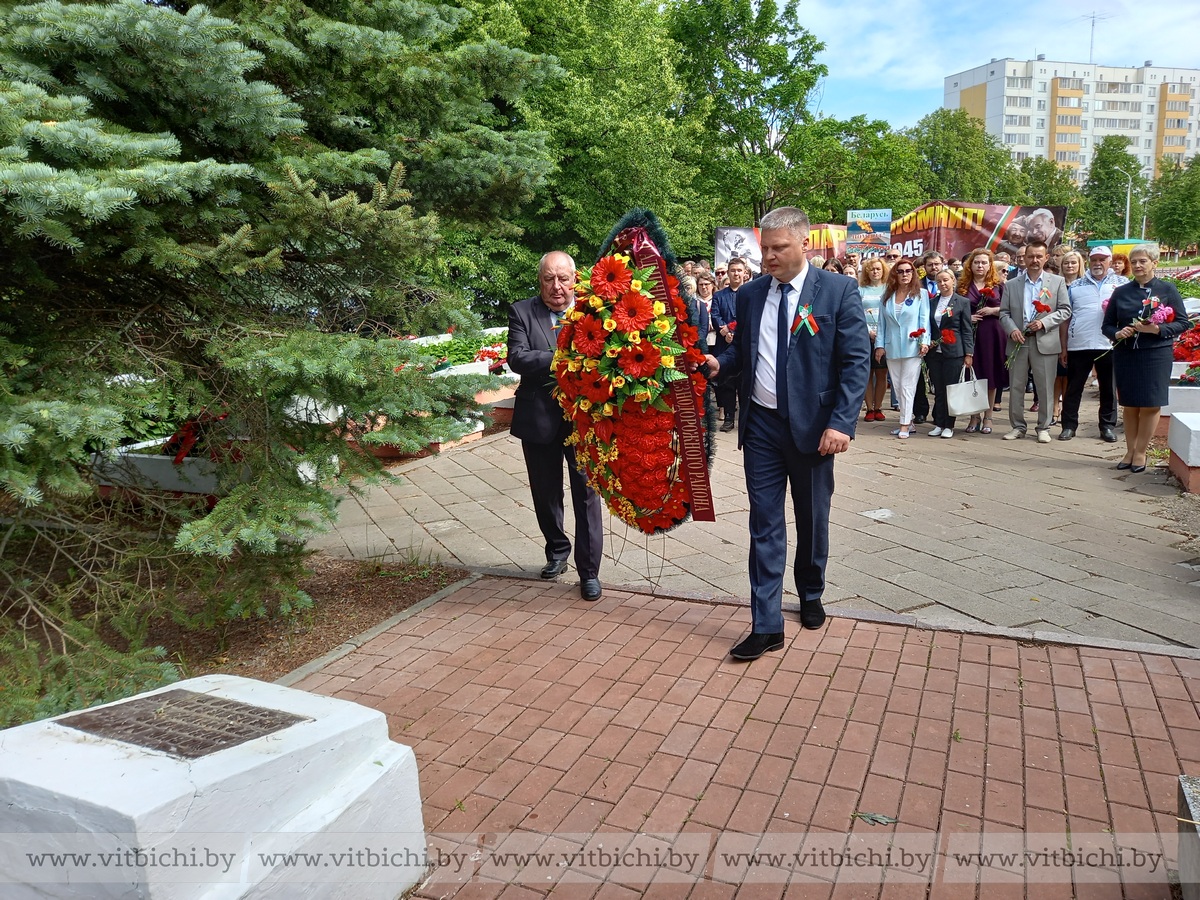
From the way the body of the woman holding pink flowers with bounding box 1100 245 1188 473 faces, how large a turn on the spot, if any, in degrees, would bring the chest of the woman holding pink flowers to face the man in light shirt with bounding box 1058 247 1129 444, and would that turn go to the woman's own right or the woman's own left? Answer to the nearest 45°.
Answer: approximately 135° to the woman's own right

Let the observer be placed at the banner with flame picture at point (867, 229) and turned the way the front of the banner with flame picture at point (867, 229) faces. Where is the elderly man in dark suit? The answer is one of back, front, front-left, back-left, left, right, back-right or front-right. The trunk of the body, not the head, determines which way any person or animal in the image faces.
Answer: front

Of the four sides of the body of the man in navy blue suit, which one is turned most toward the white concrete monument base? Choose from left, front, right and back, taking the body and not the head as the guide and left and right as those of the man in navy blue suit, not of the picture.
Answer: front

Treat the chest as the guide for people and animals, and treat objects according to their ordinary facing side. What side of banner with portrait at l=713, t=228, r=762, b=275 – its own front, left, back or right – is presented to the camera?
front

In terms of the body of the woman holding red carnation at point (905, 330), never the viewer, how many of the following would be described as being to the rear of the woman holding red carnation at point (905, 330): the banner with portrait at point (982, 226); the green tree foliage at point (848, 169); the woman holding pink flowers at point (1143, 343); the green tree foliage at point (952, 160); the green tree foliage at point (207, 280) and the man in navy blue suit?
3

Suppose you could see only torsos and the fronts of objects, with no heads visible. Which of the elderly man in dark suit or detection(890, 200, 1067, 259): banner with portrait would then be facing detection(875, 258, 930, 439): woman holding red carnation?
the banner with portrait

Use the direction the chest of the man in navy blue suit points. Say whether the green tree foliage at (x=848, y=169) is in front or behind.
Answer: behind

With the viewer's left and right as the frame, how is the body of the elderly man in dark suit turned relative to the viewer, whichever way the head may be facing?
facing the viewer

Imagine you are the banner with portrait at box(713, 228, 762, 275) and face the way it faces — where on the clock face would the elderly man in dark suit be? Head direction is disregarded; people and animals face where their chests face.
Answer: The elderly man in dark suit is roughly at 12 o'clock from the banner with portrait.

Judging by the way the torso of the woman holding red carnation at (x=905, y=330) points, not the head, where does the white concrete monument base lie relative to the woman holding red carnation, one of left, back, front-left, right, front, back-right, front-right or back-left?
front
